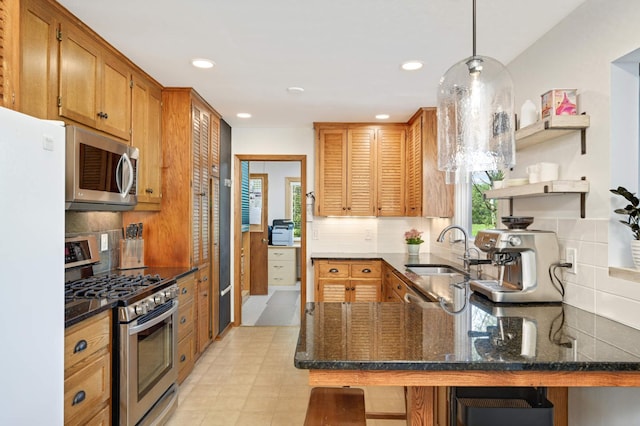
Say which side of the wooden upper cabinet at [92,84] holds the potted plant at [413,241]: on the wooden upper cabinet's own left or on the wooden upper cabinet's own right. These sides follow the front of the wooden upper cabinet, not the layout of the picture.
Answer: on the wooden upper cabinet's own left

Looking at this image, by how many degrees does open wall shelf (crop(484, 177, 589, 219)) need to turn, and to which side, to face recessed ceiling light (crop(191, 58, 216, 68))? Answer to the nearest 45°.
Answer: approximately 45° to its right

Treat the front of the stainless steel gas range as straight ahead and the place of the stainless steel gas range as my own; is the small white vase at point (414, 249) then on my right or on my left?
on my left

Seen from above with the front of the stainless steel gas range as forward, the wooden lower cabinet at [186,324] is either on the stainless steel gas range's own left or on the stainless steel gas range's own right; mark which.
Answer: on the stainless steel gas range's own left

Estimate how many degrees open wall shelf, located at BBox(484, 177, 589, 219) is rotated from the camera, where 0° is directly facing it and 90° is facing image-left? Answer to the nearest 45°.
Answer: approximately 45°

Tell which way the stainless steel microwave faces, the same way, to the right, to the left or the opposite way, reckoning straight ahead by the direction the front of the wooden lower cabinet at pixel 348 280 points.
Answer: to the left

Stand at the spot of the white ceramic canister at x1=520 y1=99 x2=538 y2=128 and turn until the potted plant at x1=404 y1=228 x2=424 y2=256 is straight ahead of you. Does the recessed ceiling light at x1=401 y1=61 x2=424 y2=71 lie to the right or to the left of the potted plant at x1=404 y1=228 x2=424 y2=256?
left

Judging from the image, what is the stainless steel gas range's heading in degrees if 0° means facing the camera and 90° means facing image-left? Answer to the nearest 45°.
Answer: approximately 315°

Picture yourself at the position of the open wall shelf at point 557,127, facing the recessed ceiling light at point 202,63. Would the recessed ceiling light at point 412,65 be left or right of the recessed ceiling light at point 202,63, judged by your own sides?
right
